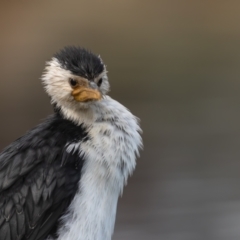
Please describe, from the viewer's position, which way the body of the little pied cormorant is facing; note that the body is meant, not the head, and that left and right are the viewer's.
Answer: facing the viewer and to the right of the viewer
